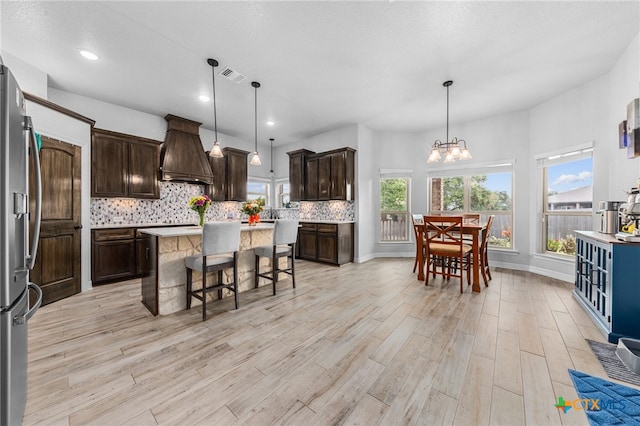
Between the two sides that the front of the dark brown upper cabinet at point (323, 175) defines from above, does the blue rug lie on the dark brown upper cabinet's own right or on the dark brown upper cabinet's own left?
on the dark brown upper cabinet's own left

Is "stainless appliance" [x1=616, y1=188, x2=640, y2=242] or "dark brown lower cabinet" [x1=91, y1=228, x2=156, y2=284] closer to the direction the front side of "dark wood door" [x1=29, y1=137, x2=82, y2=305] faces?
the stainless appliance

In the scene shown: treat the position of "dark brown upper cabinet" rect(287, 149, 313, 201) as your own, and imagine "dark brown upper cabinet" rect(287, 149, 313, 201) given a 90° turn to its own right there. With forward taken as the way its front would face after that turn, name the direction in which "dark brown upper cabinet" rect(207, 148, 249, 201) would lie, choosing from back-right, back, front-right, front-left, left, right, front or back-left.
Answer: front-left

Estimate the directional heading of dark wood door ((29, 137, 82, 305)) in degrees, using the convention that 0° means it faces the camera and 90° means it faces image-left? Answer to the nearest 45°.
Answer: approximately 315°

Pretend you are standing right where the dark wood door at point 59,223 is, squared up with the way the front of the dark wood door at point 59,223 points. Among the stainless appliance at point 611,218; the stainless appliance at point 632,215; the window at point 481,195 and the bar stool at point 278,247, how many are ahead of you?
4

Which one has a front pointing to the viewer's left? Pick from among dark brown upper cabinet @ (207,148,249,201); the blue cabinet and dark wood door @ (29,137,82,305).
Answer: the blue cabinet

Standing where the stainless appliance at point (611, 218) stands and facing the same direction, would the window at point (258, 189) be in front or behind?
in front

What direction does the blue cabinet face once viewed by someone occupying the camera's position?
facing to the left of the viewer

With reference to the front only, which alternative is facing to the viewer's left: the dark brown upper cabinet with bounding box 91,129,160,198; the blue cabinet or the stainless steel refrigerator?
the blue cabinet

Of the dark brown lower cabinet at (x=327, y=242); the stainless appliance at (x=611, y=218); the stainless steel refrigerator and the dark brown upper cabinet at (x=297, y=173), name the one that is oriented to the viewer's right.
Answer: the stainless steel refrigerator

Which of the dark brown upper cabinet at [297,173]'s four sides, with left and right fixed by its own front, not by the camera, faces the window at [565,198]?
left

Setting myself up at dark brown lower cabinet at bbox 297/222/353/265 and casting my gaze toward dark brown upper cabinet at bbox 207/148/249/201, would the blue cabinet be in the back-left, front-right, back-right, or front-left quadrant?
back-left

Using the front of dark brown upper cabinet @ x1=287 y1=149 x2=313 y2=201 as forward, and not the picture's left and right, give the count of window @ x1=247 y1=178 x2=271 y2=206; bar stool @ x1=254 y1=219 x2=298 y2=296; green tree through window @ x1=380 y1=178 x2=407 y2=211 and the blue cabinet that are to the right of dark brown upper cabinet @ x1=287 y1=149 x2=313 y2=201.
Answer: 1

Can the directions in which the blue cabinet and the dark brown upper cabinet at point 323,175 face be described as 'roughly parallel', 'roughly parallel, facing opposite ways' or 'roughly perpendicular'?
roughly perpendicular
